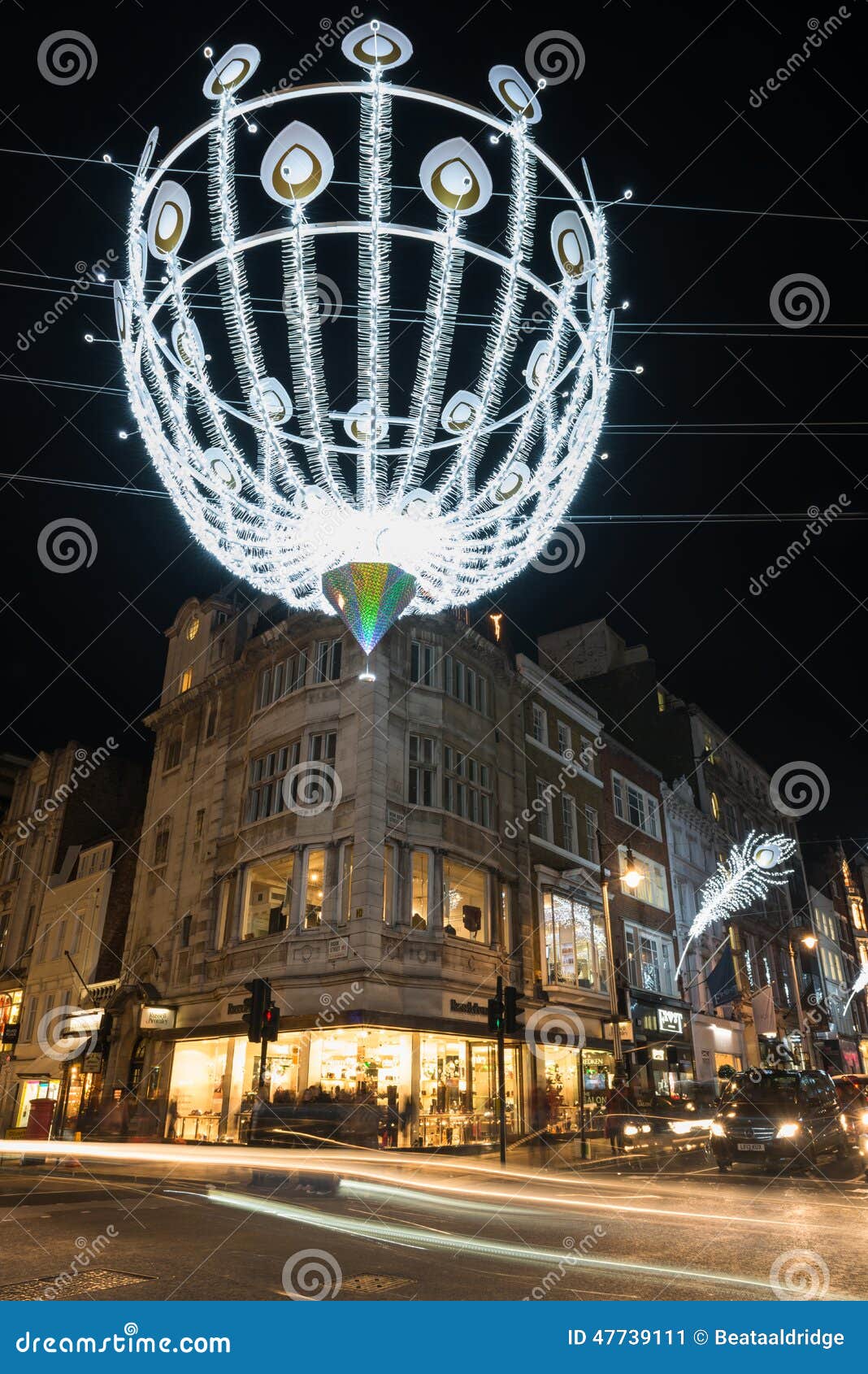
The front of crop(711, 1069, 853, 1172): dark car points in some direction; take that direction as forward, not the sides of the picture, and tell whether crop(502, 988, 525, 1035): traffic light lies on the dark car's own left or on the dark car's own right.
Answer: on the dark car's own right

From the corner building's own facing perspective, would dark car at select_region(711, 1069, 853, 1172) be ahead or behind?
ahead

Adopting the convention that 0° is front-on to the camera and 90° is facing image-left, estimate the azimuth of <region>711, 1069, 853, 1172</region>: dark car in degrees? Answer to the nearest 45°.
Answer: approximately 45°

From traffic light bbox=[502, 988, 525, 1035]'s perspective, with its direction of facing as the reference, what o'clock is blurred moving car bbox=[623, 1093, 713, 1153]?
The blurred moving car is roughly at 10 o'clock from the traffic light.

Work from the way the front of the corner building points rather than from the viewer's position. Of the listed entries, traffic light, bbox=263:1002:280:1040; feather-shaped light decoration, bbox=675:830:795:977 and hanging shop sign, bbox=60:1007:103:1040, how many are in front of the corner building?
1

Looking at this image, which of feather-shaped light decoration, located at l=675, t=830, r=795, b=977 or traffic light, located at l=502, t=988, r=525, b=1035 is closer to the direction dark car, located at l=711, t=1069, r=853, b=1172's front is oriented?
the traffic light

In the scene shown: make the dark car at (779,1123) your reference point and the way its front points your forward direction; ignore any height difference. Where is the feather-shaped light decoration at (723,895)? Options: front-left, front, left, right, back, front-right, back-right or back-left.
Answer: back-right

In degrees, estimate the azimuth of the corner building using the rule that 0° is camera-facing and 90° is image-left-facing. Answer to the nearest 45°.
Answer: approximately 0°

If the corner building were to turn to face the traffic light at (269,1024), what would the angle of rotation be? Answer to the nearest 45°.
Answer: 0° — it already faces it
